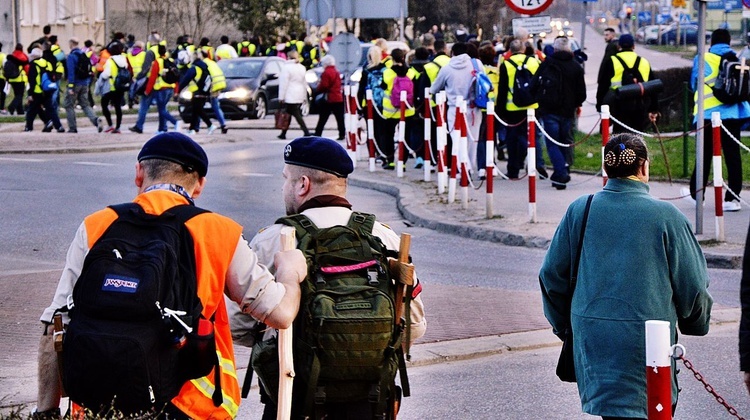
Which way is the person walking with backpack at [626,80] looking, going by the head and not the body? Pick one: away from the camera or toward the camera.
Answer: away from the camera

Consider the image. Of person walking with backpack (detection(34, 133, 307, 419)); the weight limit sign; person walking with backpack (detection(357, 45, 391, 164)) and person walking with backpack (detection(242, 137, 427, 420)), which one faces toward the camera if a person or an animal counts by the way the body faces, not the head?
the weight limit sign

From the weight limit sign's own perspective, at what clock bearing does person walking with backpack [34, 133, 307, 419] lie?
The person walking with backpack is roughly at 12 o'clock from the weight limit sign.

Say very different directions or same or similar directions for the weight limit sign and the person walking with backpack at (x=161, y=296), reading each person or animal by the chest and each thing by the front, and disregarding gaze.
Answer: very different directions

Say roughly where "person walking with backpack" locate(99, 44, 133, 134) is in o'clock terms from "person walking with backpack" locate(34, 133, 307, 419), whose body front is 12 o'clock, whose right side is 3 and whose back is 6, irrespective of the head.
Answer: "person walking with backpack" locate(99, 44, 133, 134) is roughly at 12 o'clock from "person walking with backpack" locate(34, 133, 307, 419).

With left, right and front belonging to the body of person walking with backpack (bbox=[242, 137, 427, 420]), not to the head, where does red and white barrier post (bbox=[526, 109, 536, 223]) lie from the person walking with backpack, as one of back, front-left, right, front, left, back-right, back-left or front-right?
front-right

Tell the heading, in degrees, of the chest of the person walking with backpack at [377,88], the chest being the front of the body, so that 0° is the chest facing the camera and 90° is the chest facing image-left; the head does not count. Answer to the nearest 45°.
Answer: approximately 180°

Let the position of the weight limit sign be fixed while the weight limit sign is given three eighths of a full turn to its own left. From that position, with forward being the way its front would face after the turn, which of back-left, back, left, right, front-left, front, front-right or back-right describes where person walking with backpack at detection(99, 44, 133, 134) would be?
left

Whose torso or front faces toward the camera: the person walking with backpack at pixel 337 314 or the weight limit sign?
the weight limit sign

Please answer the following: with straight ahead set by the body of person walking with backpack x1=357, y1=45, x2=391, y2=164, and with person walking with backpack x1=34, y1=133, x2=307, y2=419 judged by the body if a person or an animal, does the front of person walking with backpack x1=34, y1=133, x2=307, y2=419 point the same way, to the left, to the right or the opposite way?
the same way

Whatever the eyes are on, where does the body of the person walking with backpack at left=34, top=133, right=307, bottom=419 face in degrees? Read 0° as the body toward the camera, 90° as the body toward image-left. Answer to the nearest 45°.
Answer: approximately 180°

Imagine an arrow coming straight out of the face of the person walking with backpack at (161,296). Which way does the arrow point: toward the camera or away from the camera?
away from the camera

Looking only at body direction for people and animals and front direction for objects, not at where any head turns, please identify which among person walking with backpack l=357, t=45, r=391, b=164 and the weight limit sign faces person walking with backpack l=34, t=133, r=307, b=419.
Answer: the weight limit sign

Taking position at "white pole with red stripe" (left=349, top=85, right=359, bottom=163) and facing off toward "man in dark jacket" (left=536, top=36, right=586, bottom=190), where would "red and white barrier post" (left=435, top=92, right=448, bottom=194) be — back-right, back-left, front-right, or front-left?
front-right

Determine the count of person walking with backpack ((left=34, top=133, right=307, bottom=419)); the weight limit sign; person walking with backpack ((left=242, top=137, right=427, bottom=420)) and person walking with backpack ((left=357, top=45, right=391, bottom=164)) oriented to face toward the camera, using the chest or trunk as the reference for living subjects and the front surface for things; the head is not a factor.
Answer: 1

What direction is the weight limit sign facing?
toward the camera

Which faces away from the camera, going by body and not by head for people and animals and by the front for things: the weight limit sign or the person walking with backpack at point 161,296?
the person walking with backpack

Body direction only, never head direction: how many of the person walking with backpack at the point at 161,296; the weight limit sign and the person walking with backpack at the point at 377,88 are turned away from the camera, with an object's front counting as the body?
2

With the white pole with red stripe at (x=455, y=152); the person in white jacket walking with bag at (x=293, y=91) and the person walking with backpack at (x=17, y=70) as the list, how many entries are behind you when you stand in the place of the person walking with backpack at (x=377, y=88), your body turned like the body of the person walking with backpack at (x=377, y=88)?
1
